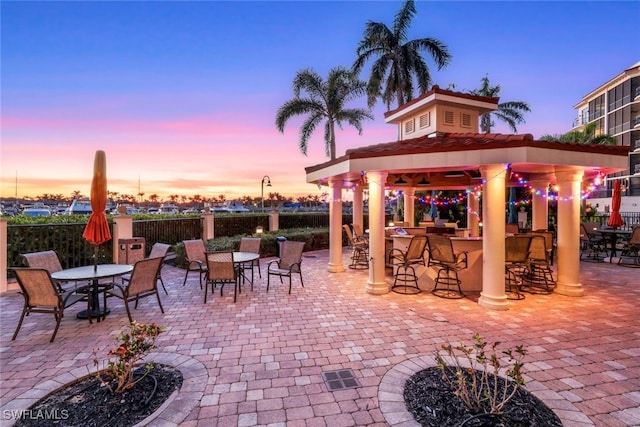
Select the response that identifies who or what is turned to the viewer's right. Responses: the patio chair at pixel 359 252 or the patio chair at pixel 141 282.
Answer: the patio chair at pixel 359 252

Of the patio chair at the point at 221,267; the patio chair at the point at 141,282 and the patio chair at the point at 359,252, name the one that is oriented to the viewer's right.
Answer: the patio chair at the point at 359,252

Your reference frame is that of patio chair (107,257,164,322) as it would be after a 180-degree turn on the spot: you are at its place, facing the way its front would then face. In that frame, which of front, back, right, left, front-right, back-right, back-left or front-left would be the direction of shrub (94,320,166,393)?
front-right

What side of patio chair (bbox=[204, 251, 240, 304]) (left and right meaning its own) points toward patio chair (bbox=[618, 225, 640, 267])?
right

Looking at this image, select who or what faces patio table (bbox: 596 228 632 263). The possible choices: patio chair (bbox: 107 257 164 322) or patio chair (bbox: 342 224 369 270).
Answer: patio chair (bbox: 342 224 369 270)

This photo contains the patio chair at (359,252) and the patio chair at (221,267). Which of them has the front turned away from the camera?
the patio chair at (221,267)

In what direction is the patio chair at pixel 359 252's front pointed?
to the viewer's right

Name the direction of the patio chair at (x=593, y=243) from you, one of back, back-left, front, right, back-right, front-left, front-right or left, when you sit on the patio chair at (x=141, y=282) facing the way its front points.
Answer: back-right

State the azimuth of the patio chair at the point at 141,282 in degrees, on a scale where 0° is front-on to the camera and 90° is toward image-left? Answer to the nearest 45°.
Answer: approximately 135°

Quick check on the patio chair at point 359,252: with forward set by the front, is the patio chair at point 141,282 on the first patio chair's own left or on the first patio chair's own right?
on the first patio chair's own right

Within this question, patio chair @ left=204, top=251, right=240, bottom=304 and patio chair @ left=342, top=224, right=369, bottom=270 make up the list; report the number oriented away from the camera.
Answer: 1

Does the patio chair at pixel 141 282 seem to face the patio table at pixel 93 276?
yes

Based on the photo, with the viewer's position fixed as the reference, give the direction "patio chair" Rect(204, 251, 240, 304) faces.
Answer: facing away from the viewer
